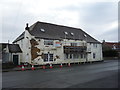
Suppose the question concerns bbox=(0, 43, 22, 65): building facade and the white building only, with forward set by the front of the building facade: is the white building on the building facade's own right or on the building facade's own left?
on the building facade's own left

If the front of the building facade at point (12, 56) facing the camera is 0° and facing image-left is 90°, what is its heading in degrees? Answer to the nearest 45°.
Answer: approximately 0°
